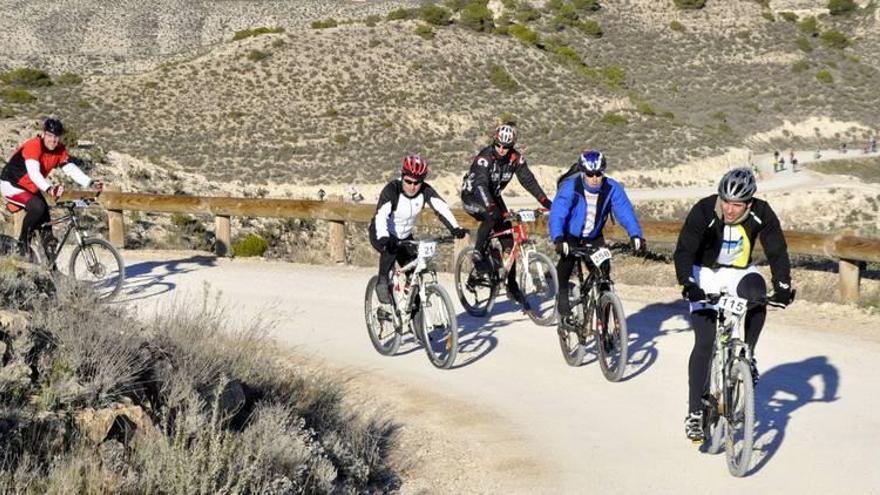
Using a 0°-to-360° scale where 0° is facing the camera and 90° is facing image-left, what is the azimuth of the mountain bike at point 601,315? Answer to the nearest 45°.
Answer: approximately 315°

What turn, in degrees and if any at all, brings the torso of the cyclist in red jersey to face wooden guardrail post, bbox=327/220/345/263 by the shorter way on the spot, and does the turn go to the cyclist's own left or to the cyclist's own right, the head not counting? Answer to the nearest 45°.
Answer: approximately 90° to the cyclist's own left

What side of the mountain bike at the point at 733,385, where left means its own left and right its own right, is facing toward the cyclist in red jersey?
right

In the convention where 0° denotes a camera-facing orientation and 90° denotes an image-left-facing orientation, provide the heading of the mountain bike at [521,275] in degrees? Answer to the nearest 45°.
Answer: approximately 315°

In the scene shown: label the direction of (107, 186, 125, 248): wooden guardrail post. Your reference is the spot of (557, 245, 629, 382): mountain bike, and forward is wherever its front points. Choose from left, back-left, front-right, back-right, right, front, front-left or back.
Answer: back

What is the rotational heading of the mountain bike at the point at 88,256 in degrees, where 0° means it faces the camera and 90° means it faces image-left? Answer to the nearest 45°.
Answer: approximately 315°

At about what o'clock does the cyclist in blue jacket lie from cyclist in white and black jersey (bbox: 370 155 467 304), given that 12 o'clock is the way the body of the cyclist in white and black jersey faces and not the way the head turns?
The cyclist in blue jacket is roughly at 11 o'clock from the cyclist in white and black jersey.

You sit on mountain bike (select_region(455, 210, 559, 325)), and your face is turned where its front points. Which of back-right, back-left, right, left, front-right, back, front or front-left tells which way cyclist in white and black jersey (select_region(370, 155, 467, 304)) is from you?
right

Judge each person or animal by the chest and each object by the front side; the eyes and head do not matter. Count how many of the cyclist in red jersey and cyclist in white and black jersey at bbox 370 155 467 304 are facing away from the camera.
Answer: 0

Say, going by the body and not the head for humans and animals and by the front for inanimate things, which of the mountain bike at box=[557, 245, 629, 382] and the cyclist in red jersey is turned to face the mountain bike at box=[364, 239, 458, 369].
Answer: the cyclist in red jersey
